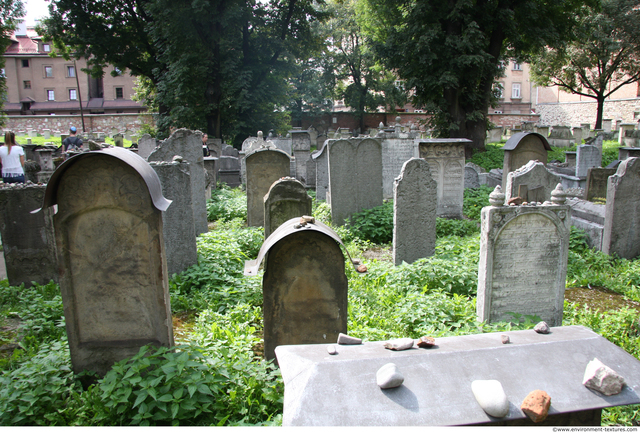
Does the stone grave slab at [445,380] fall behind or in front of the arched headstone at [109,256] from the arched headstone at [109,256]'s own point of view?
in front

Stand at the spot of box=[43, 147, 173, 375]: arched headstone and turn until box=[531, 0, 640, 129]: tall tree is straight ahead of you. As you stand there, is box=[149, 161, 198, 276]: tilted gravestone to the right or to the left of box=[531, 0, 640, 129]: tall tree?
left

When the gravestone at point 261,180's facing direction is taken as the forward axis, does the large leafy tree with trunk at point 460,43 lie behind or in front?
behind

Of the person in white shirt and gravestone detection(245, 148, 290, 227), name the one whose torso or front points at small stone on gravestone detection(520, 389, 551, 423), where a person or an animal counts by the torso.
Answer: the gravestone

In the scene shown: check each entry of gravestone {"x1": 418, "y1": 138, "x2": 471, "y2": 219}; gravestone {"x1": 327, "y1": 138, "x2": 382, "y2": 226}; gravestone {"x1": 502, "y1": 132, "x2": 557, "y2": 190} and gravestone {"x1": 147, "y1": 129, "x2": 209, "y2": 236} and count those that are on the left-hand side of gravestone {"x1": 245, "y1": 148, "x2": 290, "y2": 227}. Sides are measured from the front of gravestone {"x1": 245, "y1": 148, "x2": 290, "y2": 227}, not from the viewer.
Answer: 3

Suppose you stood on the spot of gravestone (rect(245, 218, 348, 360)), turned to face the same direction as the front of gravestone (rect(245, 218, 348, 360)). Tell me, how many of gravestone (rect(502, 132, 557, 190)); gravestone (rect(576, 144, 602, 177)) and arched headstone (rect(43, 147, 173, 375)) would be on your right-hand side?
1

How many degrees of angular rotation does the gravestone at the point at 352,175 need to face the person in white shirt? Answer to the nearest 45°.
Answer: approximately 90° to its right

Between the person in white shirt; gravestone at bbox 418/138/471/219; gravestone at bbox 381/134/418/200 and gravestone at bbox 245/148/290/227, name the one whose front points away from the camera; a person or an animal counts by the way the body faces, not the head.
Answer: the person in white shirt

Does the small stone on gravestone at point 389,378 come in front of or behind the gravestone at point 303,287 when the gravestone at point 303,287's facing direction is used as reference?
in front

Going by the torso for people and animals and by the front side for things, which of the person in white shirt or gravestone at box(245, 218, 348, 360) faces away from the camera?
the person in white shirt
